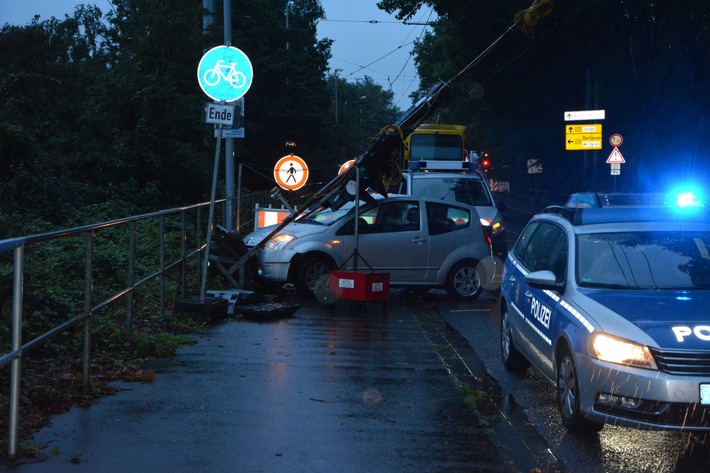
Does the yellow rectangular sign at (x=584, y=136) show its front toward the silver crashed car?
yes

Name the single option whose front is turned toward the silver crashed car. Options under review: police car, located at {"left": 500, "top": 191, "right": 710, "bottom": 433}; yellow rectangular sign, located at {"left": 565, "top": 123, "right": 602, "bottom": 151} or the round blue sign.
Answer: the yellow rectangular sign

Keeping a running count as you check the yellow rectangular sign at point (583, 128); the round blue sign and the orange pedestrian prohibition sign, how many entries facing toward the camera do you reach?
3

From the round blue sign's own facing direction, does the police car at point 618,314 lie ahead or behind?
ahead

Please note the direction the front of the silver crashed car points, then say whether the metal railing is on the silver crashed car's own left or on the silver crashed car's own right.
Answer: on the silver crashed car's own left

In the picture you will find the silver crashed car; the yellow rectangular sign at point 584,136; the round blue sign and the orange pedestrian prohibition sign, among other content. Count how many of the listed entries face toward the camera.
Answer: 3

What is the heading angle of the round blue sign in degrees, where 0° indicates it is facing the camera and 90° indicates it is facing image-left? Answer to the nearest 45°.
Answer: approximately 0°

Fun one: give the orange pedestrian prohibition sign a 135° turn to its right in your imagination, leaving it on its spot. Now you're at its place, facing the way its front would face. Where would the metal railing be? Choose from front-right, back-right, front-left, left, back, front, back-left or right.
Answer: back-left

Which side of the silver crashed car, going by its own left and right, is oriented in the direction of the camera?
left

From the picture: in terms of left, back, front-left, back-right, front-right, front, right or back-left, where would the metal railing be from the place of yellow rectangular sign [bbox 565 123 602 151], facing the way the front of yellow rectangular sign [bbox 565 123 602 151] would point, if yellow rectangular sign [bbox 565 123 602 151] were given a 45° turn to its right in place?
front-left

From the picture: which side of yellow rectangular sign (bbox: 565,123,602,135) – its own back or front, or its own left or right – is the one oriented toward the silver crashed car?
front

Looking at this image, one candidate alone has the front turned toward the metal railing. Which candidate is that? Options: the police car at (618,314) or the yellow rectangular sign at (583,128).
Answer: the yellow rectangular sign

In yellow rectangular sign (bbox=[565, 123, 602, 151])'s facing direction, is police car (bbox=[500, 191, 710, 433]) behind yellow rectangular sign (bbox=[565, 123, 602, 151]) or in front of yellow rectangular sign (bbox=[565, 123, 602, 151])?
in front

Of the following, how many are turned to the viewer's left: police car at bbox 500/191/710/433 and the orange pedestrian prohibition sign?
0

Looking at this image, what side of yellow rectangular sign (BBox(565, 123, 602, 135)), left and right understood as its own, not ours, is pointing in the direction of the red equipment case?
front
